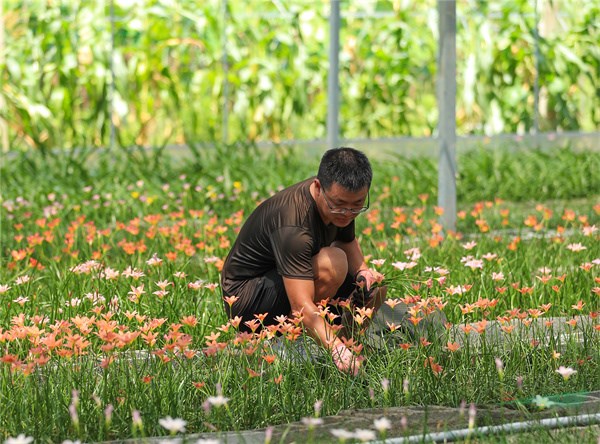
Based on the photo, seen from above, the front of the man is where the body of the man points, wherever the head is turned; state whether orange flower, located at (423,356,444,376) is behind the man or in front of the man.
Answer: in front

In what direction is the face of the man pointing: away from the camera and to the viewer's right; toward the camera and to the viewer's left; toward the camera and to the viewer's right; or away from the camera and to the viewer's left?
toward the camera and to the viewer's right

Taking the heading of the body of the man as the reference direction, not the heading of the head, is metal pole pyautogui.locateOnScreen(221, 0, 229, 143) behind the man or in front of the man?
behind

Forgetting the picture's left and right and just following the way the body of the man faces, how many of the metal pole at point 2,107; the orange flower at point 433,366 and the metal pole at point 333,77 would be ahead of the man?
1

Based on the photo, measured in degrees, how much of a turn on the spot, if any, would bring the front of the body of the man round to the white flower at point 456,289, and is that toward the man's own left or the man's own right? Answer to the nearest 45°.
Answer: approximately 45° to the man's own left

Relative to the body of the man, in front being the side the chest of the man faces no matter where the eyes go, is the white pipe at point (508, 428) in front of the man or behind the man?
in front

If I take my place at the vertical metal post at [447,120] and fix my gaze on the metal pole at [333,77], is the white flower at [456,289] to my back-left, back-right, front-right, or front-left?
back-left

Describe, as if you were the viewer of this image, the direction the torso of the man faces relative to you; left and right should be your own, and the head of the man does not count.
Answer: facing the viewer and to the right of the viewer

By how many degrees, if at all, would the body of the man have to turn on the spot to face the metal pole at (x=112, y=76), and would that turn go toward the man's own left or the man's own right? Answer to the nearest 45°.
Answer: approximately 135° to the man's own left
